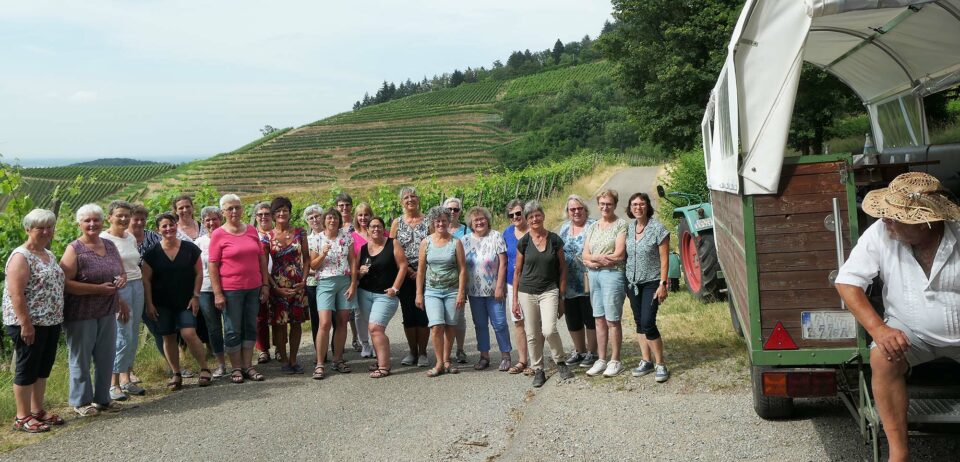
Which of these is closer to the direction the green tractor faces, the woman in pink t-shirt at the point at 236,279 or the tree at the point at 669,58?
the tree

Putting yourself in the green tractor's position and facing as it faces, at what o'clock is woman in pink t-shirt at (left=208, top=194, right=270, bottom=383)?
The woman in pink t-shirt is roughly at 9 o'clock from the green tractor.

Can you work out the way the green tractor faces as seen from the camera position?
facing away from the viewer and to the left of the viewer

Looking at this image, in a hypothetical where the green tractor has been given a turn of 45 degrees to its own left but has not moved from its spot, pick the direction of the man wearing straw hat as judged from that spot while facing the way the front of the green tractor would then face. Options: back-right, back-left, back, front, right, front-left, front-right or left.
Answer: left

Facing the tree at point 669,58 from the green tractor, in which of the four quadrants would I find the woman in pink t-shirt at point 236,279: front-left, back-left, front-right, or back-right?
back-left
